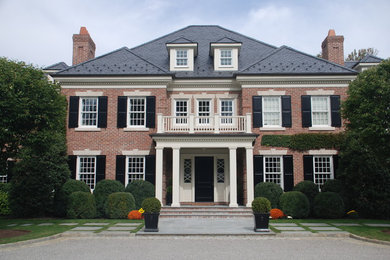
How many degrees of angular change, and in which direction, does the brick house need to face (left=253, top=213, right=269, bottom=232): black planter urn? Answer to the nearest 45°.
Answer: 0° — it already faces it

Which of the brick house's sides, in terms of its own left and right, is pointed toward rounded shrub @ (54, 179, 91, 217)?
right

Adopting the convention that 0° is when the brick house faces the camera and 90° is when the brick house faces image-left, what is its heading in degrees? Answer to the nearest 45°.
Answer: approximately 0°

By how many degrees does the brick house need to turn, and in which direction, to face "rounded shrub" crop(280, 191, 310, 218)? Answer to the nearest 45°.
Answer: approximately 45° to its left

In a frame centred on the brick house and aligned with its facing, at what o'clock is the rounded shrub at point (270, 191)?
The rounded shrub is roughly at 10 o'clock from the brick house.

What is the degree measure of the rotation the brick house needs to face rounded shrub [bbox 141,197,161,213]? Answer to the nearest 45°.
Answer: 0° — it already faces it

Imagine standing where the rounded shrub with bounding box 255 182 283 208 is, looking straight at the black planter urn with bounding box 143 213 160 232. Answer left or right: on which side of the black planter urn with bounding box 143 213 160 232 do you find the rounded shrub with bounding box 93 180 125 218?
right

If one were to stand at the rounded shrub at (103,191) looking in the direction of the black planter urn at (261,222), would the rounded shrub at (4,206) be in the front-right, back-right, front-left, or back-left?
back-right

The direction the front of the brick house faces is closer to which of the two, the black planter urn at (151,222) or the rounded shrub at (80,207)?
the black planter urn
